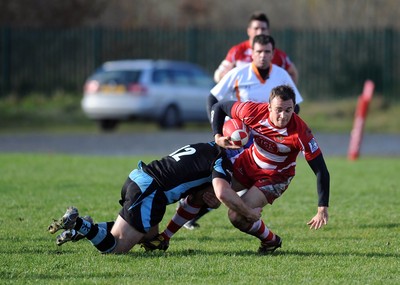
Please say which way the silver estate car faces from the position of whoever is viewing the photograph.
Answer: facing away from the viewer and to the right of the viewer

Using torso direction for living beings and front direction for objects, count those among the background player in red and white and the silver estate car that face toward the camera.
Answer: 1
